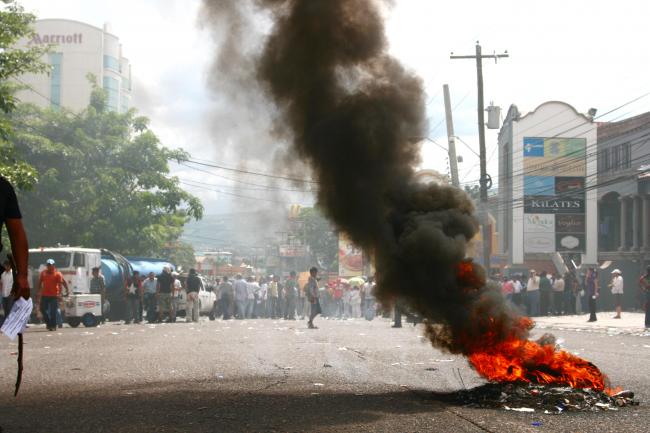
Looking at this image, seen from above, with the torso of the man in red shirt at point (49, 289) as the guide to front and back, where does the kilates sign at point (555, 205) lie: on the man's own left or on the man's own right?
on the man's own left

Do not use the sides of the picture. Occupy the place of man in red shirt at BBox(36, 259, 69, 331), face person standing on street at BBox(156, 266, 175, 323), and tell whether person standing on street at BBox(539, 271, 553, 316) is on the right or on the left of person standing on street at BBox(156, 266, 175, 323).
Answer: right

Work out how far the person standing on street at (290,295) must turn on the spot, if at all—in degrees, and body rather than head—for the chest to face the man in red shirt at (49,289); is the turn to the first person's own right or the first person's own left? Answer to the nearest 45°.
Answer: approximately 45° to the first person's own right

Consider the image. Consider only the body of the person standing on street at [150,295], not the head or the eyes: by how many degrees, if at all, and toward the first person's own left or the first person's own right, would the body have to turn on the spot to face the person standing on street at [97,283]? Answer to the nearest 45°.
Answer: approximately 45° to the first person's own right

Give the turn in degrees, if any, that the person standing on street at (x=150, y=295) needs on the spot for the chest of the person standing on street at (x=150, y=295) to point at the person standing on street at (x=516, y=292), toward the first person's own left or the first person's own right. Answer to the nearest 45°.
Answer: approximately 90° to the first person's own left

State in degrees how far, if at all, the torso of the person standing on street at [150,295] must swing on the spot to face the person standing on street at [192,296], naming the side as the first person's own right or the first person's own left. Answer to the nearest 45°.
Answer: approximately 45° to the first person's own left

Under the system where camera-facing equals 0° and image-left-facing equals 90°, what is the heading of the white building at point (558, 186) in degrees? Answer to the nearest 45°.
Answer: approximately 0°

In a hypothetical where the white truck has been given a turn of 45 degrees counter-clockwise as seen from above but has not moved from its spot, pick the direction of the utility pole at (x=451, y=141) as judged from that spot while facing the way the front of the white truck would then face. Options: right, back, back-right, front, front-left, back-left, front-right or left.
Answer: left

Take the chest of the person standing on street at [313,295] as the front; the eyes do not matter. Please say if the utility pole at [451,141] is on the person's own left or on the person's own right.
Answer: on the person's own left

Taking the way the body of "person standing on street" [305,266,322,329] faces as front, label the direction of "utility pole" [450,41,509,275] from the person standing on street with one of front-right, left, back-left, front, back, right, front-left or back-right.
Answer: front-left

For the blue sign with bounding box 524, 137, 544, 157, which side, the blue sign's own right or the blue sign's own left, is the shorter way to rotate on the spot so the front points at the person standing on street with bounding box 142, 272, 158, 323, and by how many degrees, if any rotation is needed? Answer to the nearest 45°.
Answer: approximately 45° to the blue sign's own right
